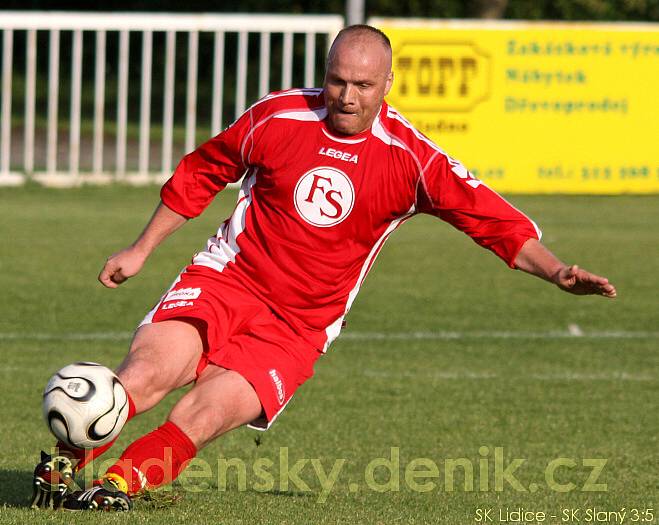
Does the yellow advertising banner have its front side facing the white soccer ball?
yes

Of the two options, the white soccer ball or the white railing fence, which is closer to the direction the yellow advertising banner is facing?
the white soccer ball

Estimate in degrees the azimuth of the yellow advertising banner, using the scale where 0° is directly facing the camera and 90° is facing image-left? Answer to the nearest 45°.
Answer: approximately 0°

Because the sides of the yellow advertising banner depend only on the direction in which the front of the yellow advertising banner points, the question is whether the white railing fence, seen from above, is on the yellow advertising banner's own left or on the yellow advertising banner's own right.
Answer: on the yellow advertising banner's own right

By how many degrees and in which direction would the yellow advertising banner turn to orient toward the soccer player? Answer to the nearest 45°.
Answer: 0° — it already faces them

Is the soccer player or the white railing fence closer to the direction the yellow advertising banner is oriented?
the soccer player
